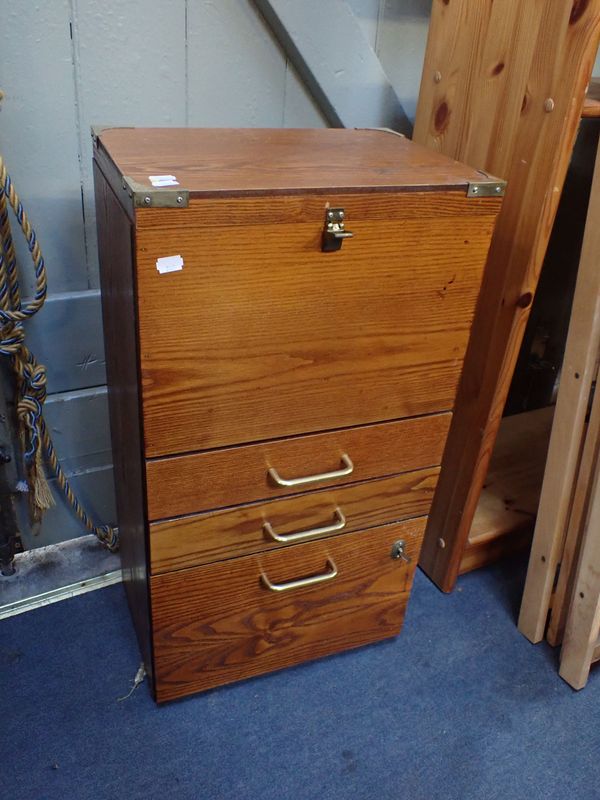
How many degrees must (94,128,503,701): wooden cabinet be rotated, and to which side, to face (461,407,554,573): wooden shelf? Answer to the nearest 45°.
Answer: approximately 90° to its left

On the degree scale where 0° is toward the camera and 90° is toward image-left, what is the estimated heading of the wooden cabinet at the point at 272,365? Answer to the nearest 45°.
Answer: approximately 315°
